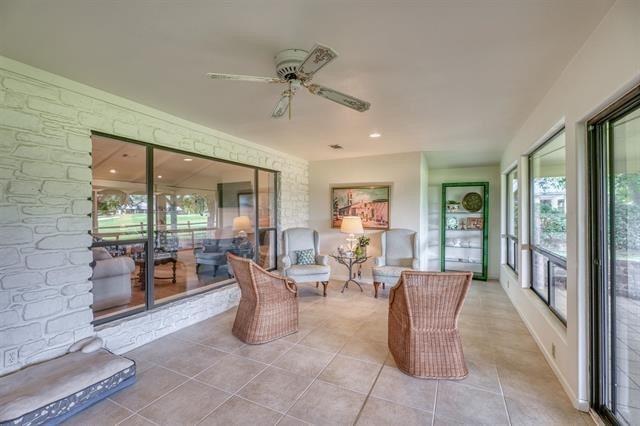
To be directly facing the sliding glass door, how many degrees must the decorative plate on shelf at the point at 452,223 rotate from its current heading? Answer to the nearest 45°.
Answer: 0° — it already faces it

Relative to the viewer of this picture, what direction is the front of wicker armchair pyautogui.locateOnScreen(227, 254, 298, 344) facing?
facing away from the viewer and to the right of the viewer

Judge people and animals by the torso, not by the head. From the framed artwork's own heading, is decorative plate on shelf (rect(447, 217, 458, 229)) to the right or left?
on its left

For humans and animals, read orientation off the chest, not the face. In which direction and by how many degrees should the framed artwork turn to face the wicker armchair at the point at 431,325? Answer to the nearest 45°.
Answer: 0° — it already faces it

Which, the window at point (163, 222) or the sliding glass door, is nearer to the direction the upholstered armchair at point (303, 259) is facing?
the sliding glass door

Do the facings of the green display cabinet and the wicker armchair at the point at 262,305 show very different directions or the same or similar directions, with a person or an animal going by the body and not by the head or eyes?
very different directions

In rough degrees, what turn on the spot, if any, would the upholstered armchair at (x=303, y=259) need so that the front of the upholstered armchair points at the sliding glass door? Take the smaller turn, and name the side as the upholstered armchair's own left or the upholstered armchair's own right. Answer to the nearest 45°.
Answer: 0° — it already faces it

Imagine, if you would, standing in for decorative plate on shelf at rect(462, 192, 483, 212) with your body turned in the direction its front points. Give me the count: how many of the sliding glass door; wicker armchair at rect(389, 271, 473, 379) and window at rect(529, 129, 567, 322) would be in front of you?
3
